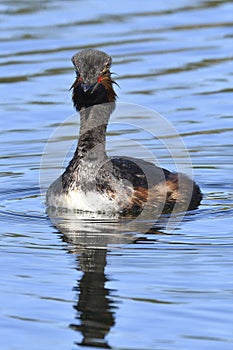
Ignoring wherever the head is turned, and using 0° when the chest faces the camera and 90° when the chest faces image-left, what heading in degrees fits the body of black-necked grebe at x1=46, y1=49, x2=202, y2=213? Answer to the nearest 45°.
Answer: approximately 45°
